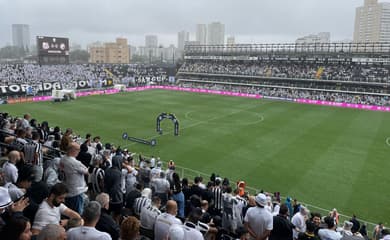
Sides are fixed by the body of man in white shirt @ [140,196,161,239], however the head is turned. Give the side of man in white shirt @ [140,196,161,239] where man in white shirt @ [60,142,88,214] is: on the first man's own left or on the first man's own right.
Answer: on the first man's own left

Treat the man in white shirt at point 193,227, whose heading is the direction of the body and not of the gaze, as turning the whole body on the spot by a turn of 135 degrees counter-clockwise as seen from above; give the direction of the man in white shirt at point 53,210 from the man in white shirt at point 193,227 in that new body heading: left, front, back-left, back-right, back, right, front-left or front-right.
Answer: front

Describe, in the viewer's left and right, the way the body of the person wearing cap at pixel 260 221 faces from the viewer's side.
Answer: facing away from the viewer

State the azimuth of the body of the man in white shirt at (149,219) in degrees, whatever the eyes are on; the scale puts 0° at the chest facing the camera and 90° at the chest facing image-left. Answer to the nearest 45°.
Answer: approximately 225°

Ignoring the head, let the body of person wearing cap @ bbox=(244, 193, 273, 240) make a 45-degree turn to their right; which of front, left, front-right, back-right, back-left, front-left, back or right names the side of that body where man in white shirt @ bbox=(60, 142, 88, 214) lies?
back-left

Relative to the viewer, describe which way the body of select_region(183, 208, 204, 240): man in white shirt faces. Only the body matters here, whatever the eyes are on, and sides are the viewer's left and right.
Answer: facing away from the viewer and to the right of the viewer

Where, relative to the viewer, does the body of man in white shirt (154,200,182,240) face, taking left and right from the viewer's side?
facing away from the viewer and to the right of the viewer
